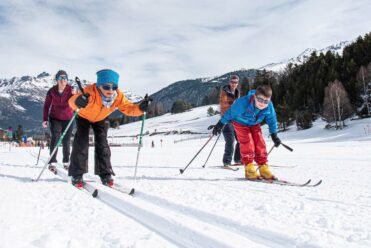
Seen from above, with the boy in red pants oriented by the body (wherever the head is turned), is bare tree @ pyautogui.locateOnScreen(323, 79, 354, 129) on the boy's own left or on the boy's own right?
on the boy's own left

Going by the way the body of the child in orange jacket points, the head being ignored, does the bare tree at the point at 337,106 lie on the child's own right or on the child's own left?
on the child's own left

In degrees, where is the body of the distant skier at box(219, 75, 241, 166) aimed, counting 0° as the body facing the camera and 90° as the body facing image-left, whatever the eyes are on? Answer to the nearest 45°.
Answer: approximately 315°

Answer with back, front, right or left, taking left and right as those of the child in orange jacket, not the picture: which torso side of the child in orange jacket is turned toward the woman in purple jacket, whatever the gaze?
back

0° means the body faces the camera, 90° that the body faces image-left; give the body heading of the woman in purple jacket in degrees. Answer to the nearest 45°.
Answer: approximately 0°

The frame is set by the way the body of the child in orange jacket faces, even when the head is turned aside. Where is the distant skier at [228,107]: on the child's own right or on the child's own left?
on the child's own left

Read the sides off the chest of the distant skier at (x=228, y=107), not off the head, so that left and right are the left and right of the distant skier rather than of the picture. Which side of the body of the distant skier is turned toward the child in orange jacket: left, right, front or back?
right

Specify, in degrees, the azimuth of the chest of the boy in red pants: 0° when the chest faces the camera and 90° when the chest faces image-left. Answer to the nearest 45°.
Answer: approximately 315°
